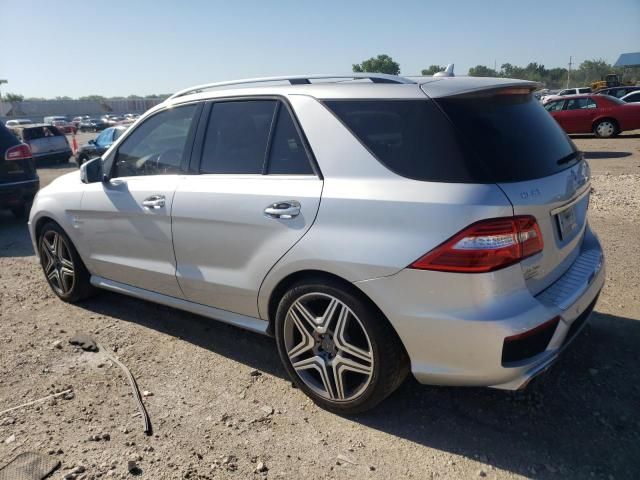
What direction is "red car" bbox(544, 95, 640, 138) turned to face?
to the viewer's left

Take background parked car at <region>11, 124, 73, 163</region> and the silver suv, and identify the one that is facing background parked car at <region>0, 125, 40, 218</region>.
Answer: the silver suv

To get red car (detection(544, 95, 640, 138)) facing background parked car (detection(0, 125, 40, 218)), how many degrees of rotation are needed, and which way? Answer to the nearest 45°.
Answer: approximately 45° to its left

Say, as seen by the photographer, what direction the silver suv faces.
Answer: facing away from the viewer and to the left of the viewer

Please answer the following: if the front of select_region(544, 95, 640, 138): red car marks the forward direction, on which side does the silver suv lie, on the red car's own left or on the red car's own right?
on the red car's own left

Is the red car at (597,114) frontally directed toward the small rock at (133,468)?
no

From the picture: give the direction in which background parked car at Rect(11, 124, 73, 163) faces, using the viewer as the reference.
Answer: facing away from the viewer and to the left of the viewer

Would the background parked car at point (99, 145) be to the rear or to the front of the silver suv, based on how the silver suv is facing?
to the front

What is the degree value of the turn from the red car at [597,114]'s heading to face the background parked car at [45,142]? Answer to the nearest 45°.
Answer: approximately 45° to its left

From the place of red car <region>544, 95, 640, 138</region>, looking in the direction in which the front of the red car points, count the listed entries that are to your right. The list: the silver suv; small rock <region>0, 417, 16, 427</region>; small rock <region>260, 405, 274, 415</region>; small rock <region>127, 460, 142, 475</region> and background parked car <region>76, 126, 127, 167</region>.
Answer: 0

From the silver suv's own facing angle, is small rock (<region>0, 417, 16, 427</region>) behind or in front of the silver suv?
in front
